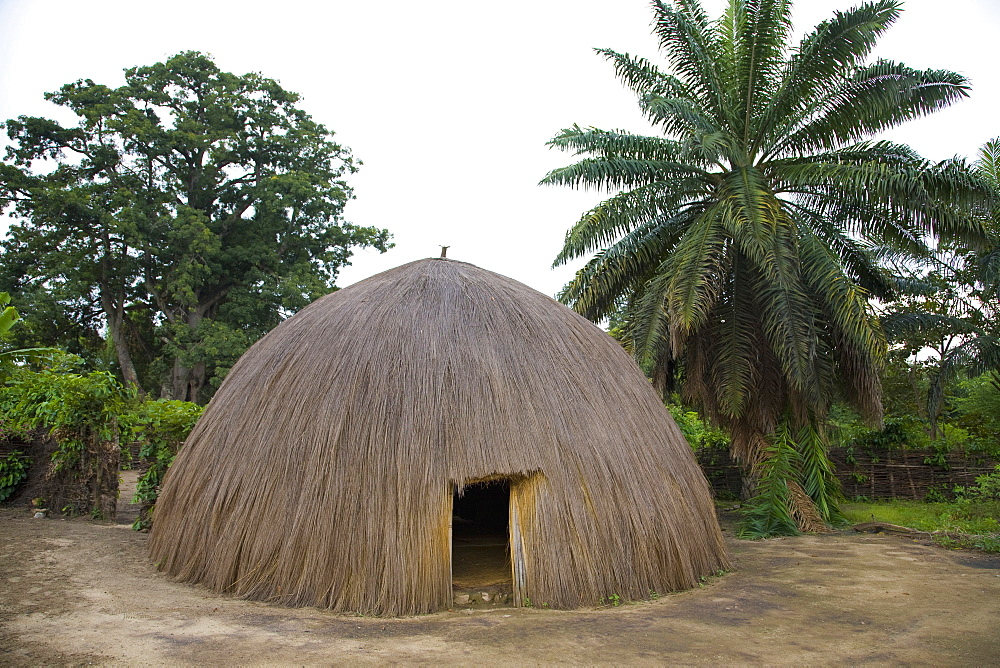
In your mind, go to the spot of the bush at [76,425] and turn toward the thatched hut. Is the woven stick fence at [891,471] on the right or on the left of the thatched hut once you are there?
left

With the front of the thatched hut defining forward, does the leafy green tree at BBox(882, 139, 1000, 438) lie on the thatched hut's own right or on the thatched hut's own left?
on the thatched hut's own left

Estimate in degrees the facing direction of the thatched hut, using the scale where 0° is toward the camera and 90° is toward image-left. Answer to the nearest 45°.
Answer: approximately 0°

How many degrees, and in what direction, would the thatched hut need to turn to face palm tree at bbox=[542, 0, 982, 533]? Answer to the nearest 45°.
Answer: approximately 135° to its left

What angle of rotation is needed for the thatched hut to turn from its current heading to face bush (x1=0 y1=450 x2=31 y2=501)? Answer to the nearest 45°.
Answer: approximately 135° to its right

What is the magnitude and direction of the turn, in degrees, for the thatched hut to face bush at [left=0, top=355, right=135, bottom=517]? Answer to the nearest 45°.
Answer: approximately 135° to its right

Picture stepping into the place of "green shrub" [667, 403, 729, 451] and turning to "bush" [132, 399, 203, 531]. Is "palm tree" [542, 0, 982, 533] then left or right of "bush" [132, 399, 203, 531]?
left

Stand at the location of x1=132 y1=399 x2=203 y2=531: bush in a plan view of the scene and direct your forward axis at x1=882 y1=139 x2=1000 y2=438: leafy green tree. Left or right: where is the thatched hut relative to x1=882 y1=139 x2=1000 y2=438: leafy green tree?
right

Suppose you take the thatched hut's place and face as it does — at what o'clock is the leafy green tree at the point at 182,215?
The leafy green tree is roughly at 5 o'clock from the thatched hut.

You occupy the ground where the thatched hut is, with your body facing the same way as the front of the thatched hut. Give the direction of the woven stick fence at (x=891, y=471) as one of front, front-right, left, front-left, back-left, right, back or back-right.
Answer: back-left
